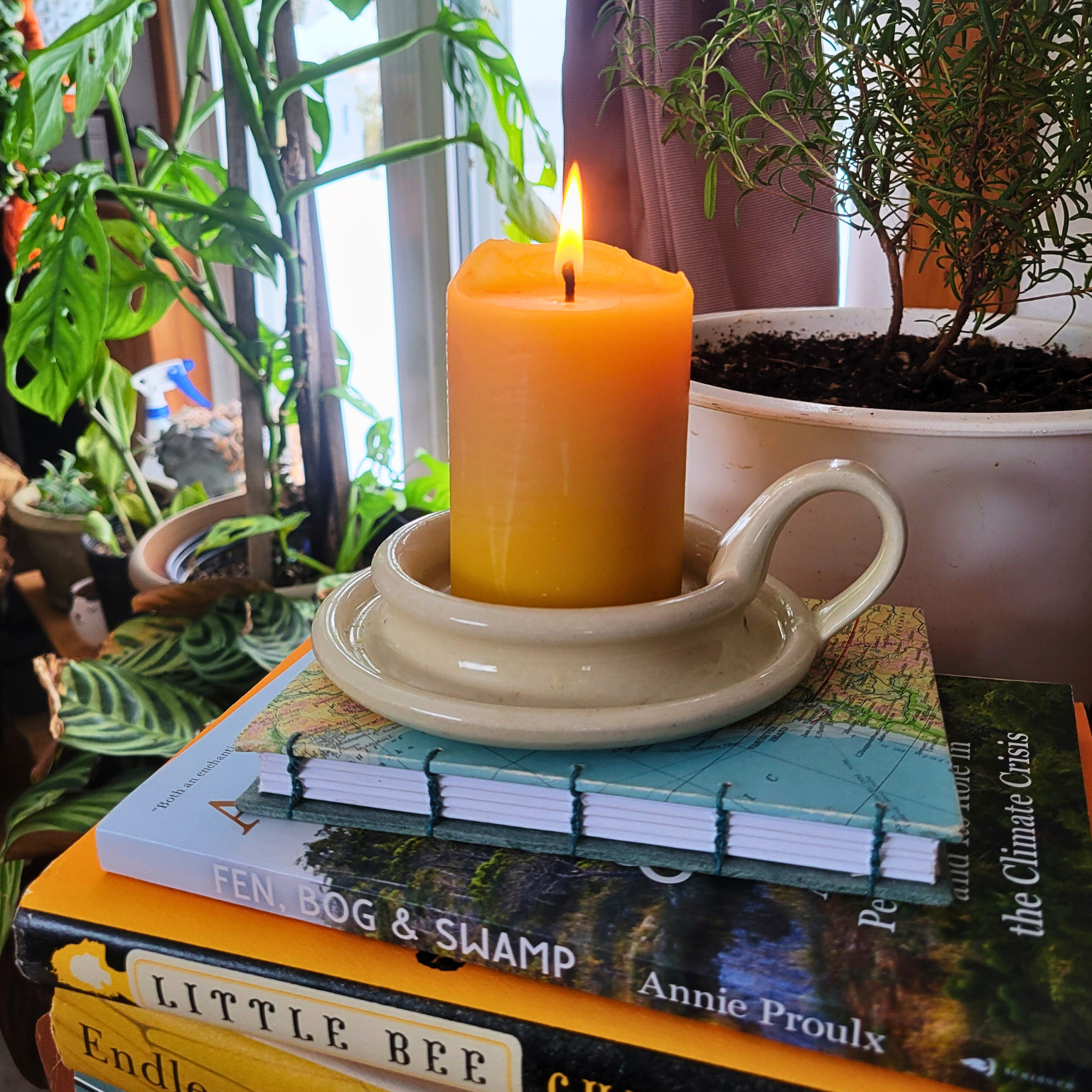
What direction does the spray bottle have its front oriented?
to the viewer's right

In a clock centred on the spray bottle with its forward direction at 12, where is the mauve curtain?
The mauve curtain is roughly at 2 o'clock from the spray bottle.

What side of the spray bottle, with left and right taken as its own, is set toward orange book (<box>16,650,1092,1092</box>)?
right

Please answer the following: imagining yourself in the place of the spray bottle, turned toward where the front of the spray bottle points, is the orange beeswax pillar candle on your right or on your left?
on your right

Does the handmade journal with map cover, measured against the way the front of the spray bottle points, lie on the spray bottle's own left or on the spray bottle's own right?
on the spray bottle's own right

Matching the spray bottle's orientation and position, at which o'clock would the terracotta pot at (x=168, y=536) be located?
The terracotta pot is roughly at 3 o'clock from the spray bottle.

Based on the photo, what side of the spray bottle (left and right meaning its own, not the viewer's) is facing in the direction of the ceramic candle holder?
right
